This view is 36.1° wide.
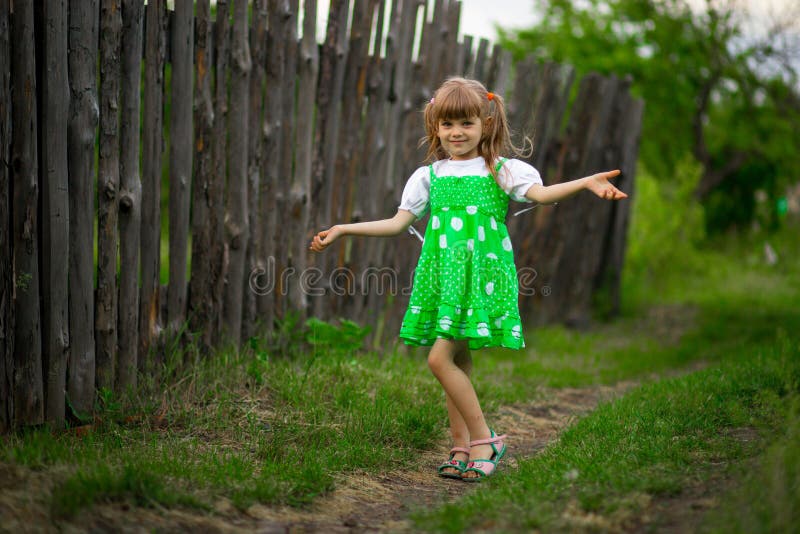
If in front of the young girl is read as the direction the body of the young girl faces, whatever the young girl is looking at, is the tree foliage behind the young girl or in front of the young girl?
behind

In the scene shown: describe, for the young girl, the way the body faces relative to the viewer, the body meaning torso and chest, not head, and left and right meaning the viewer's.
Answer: facing the viewer

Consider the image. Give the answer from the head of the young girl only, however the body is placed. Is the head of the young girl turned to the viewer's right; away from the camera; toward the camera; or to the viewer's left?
toward the camera
